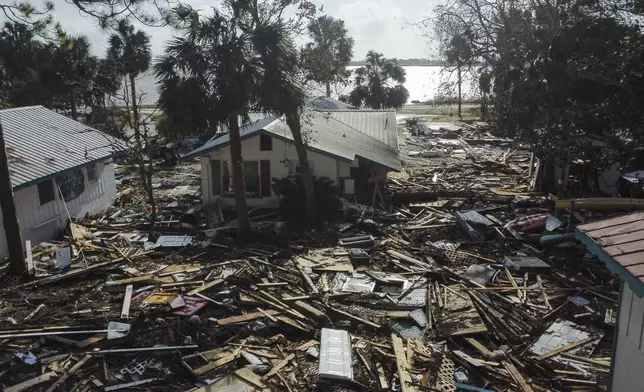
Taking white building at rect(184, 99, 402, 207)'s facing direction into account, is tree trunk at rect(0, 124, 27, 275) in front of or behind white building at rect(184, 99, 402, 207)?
in front

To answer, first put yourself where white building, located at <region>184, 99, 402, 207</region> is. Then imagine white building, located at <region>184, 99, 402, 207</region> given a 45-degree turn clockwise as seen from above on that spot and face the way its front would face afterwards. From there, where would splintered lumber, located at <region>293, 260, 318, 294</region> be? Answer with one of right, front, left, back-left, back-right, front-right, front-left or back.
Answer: front-left

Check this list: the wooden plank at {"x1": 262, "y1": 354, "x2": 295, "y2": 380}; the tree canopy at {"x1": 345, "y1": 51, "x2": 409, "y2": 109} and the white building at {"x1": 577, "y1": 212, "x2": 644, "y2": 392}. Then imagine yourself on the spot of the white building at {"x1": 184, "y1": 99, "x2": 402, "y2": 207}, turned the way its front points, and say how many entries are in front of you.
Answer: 2

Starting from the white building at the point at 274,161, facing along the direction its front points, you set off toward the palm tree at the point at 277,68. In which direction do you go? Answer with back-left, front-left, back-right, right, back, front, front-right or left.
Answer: front

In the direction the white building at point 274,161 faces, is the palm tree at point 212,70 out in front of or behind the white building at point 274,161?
in front

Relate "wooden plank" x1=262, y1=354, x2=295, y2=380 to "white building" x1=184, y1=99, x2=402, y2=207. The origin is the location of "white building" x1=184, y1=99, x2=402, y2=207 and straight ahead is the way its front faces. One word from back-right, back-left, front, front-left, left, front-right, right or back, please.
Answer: front

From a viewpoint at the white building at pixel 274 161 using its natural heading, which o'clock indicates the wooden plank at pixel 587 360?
The wooden plank is roughly at 11 o'clock from the white building.

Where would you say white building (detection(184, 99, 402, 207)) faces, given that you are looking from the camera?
facing the viewer

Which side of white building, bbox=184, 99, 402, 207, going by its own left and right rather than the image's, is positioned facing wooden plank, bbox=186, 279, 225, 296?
front

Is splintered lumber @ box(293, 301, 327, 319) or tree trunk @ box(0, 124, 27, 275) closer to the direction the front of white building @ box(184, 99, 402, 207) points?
the splintered lumber

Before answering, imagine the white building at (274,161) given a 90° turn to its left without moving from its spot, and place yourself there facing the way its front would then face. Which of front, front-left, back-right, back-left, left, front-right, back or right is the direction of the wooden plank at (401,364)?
right

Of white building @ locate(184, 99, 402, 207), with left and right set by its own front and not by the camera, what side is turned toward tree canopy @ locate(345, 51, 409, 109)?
back

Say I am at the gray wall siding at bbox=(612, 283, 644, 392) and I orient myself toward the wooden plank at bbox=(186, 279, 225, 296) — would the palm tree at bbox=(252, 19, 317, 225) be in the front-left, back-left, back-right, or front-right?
front-right

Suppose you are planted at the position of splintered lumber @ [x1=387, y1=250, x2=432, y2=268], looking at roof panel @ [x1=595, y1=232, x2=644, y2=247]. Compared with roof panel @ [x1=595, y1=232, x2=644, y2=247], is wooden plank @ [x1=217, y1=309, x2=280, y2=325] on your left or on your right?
right
